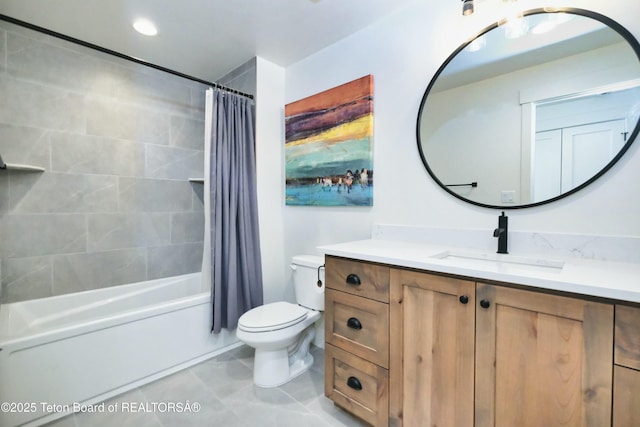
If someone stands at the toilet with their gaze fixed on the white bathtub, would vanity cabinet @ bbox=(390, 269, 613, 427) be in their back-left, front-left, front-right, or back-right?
back-left

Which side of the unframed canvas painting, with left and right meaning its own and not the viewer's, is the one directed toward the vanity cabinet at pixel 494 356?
left

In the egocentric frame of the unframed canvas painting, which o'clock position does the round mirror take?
The round mirror is roughly at 9 o'clock from the unframed canvas painting.

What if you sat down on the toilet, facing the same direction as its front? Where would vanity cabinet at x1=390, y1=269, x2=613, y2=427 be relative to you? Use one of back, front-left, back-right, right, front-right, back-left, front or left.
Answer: left

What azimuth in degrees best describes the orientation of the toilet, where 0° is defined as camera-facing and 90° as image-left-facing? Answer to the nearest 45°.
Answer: approximately 45°

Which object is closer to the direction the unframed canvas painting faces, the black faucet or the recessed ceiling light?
the recessed ceiling light

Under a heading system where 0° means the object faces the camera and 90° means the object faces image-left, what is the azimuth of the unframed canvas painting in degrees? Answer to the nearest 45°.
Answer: approximately 45°

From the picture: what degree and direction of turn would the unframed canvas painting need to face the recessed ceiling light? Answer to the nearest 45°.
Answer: approximately 45° to its right

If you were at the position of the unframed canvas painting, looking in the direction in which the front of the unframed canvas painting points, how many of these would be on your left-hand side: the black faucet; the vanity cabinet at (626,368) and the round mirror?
3

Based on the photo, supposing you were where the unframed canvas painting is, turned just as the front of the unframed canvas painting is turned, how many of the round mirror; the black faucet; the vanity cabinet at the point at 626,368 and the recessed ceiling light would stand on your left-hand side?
3

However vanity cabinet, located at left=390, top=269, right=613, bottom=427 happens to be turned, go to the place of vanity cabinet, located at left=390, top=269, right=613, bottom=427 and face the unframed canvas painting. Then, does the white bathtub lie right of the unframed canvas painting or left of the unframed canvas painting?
left

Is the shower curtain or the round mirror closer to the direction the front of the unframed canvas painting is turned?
the shower curtain

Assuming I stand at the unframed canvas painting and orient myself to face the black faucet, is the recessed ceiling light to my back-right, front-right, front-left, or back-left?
back-right

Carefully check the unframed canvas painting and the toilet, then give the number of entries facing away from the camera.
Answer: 0
